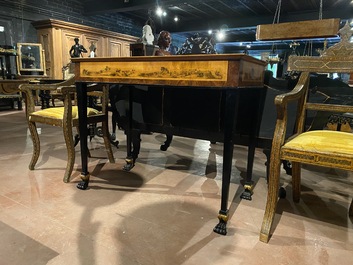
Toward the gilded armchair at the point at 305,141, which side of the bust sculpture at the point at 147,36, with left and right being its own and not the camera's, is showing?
front

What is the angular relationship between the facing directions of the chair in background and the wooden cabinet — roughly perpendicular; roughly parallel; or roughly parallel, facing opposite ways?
roughly perpendicular

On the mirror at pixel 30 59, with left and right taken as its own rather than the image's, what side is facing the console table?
front

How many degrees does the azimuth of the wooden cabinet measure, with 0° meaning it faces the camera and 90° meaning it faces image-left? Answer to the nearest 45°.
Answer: approximately 315°

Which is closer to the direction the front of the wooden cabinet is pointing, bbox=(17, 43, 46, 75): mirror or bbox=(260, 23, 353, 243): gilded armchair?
the gilded armchair

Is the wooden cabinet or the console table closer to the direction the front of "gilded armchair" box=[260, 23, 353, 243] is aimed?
the console table

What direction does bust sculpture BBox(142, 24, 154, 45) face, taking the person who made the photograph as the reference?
facing the viewer and to the right of the viewer

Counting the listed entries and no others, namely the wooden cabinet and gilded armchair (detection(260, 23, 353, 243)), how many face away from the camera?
0

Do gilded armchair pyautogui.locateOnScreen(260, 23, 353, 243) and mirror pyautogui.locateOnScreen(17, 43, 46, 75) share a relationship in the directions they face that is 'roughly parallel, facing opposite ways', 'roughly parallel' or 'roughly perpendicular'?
roughly perpendicular

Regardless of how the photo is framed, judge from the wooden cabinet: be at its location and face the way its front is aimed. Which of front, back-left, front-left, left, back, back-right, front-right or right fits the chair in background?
front-right
